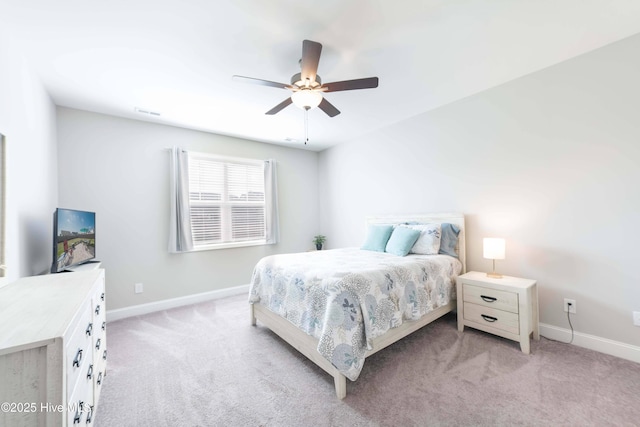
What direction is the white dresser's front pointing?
to the viewer's right

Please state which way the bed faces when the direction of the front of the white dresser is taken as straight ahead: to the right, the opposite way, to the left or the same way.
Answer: the opposite way

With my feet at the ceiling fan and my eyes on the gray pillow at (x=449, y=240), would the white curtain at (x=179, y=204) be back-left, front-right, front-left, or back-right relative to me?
back-left

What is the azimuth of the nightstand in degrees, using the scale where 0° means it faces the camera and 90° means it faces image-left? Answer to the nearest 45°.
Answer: approximately 45°

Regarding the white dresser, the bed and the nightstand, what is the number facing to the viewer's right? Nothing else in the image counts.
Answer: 1

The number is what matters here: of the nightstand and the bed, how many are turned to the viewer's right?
0

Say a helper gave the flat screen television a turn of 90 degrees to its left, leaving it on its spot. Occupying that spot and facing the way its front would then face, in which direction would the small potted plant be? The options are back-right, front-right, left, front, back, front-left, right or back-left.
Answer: front-right

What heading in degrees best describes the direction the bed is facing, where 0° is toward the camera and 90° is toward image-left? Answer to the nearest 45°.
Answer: approximately 45°

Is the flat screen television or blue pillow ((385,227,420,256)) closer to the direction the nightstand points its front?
the flat screen television

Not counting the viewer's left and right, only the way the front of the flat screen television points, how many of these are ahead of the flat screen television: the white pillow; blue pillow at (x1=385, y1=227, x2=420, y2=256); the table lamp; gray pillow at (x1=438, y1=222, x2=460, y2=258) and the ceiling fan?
5

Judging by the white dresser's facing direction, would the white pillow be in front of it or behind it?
in front

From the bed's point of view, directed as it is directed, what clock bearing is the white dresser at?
The white dresser is roughly at 12 o'clock from the bed.
